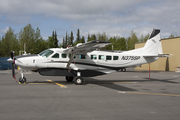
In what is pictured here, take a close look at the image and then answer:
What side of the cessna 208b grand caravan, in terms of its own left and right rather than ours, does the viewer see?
left

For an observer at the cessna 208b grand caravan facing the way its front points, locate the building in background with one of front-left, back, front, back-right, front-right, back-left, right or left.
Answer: back-right
